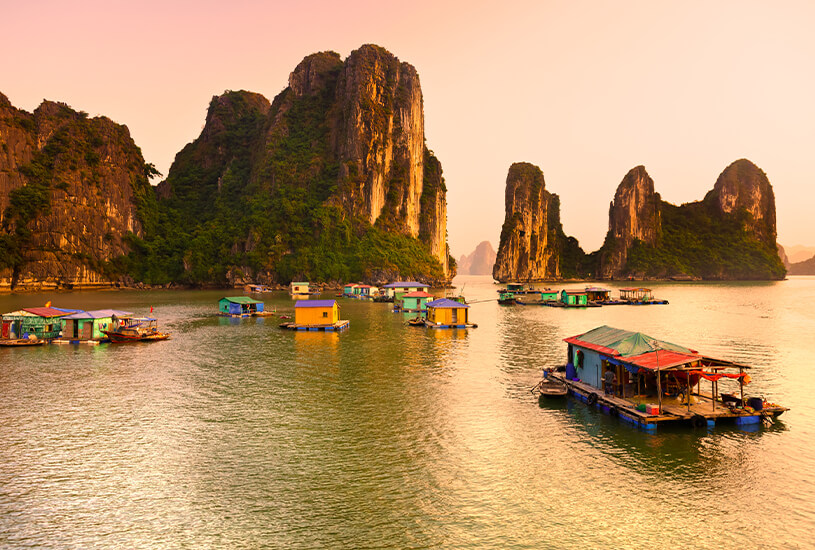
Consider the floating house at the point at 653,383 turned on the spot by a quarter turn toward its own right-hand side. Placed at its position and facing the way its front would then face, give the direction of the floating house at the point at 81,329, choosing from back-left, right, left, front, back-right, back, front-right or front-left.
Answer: front-right

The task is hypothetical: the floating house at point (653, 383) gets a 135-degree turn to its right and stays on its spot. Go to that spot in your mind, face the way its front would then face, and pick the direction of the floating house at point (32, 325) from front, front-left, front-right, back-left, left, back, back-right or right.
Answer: front
